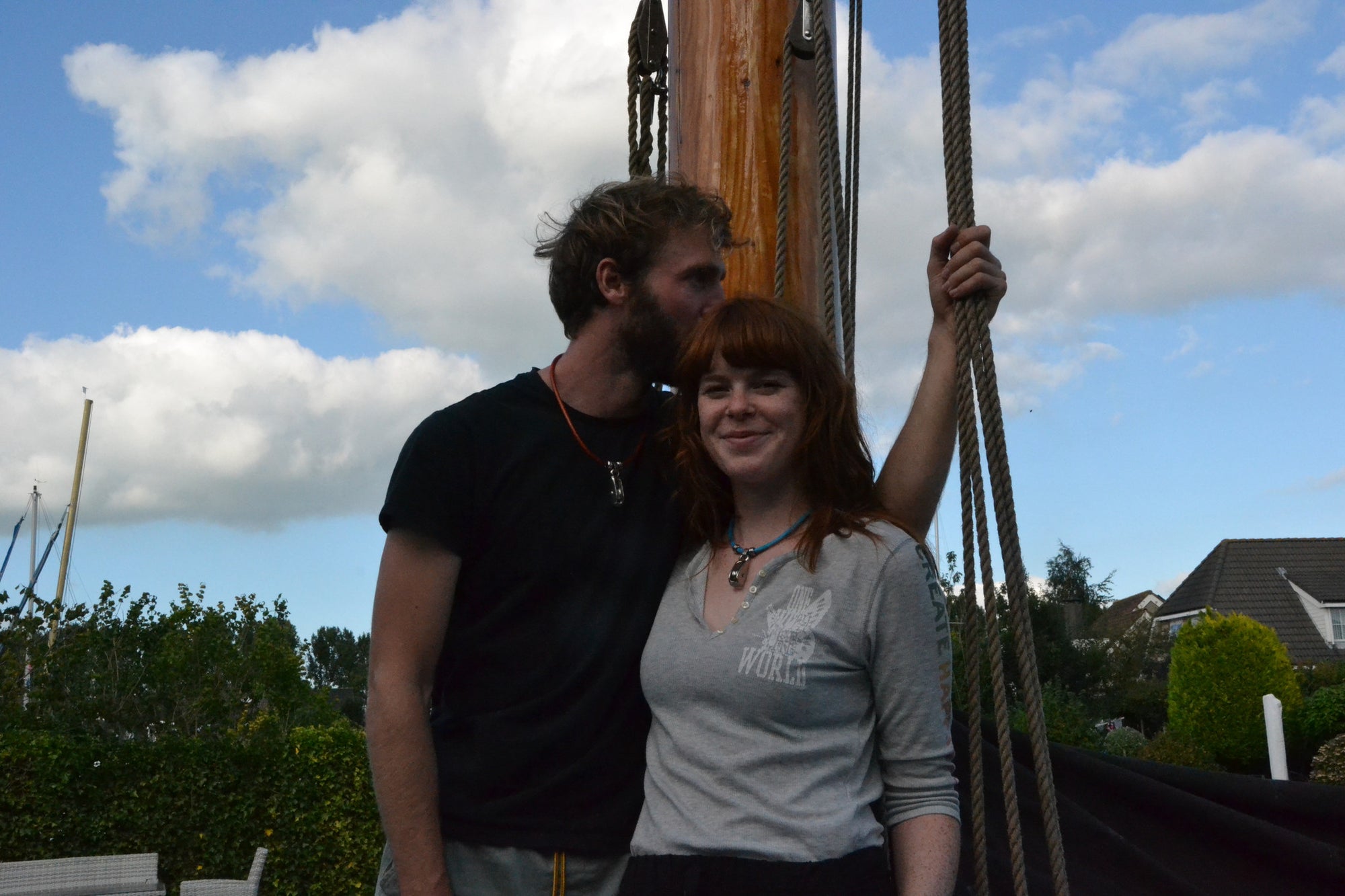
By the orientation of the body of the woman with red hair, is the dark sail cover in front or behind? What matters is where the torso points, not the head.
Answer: behind

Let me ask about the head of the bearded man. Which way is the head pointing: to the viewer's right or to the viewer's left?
to the viewer's right

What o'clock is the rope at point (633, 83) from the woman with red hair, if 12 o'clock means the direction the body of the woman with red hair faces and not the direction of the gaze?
The rope is roughly at 4 o'clock from the woman with red hair.

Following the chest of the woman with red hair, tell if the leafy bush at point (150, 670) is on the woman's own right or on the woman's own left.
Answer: on the woman's own right

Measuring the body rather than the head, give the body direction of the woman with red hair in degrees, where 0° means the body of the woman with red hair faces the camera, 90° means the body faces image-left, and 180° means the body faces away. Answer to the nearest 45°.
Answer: approximately 45°
